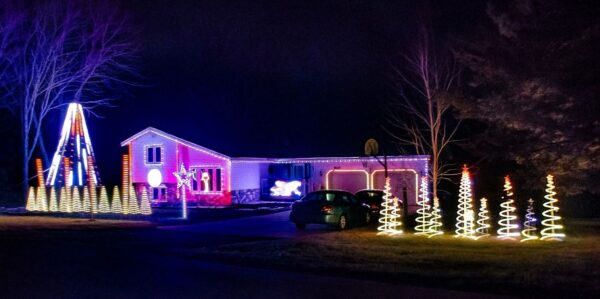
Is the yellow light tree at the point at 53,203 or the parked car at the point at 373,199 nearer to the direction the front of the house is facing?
the parked car

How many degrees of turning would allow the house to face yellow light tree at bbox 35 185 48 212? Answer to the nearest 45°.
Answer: approximately 90° to its right

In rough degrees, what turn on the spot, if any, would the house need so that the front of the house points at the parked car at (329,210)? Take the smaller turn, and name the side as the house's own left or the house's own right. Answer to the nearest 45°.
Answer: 0° — it already faces it

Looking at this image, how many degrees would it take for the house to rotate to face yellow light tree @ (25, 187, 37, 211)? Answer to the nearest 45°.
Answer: approximately 90° to its right

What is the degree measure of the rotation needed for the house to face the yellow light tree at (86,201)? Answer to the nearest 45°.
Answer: approximately 45° to its right

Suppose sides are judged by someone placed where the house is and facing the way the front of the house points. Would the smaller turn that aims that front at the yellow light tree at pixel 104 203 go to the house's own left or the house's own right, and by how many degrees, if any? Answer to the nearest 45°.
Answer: approximately 45° to the house's own right

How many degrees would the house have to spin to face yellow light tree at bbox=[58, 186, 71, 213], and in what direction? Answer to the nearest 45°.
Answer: approximately 45° to its right

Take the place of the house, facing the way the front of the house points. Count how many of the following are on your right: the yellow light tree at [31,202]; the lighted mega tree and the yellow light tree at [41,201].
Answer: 3

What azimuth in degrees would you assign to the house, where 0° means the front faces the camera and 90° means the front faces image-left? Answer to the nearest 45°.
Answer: approximately 0°
